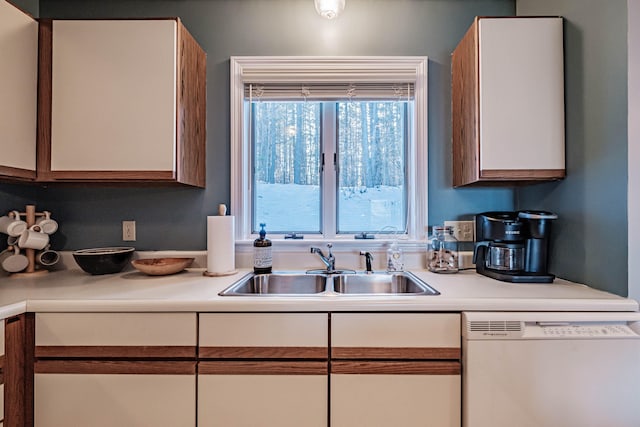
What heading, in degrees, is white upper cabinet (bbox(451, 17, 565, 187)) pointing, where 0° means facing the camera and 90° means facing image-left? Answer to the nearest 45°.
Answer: approximately 0°

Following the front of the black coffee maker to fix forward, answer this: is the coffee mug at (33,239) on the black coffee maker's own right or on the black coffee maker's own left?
on the black coffee maker's own right

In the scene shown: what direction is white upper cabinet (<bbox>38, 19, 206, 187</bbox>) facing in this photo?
toward the camera

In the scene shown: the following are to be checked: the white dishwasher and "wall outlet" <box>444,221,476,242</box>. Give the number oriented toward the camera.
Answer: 2

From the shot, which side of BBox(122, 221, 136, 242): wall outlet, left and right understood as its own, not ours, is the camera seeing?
front

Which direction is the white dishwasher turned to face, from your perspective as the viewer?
facing the viewer

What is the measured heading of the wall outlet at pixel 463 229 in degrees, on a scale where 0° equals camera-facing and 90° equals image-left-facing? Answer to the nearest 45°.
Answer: approximately 0°

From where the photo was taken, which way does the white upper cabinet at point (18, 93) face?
to the viewer's right

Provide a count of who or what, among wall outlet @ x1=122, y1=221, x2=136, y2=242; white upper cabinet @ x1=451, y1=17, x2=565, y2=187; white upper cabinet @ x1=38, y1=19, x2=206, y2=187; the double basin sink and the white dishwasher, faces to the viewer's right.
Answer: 0

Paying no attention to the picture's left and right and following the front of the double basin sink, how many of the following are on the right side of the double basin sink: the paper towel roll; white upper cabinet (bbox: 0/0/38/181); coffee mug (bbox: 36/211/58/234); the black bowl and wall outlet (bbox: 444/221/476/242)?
4

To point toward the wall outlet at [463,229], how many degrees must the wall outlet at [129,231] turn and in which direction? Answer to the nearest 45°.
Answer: approximately 45° to its left
